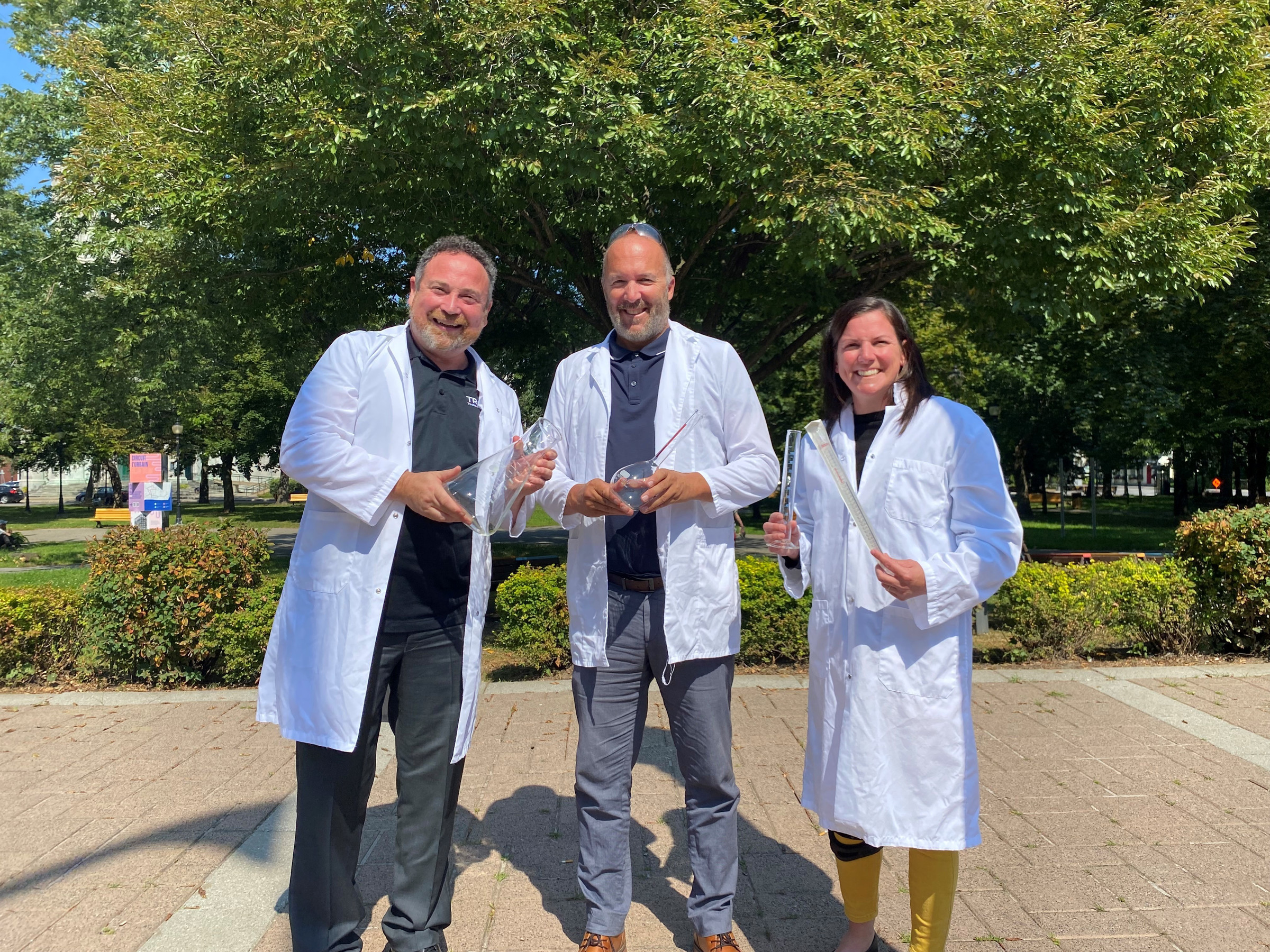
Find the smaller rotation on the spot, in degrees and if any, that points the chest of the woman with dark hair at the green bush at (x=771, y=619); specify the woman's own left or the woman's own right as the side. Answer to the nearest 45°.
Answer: approximately 135° to the woman's own right

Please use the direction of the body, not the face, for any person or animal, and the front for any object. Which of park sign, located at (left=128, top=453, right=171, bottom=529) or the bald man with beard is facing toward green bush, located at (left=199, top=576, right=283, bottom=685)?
the park sign

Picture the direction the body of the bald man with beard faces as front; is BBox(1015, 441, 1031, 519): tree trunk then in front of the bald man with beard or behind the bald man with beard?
behind

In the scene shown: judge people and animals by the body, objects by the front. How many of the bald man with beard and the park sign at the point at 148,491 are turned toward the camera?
2

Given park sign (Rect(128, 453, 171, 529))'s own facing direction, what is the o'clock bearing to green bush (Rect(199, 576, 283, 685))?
The green bush is roughly at 12 o'clock from the park sign.

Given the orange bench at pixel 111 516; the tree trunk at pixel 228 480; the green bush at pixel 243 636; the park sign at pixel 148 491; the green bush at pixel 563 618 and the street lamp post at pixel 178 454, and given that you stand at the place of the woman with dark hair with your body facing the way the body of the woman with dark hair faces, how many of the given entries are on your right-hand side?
6

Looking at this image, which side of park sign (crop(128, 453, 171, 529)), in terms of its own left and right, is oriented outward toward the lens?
front

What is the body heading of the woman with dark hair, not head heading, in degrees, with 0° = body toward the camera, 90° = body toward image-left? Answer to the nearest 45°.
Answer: approximately 45°

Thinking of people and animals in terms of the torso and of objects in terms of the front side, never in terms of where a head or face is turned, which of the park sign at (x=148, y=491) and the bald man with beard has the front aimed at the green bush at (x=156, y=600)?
the park sign

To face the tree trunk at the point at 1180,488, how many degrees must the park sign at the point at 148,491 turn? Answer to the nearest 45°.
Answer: approximately 90° to its left

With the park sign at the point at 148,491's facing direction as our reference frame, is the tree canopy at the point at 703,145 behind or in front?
in front

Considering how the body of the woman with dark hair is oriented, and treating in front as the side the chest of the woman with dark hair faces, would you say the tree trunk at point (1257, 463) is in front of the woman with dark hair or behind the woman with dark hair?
behind

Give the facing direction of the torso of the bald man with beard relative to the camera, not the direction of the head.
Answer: toward the camera

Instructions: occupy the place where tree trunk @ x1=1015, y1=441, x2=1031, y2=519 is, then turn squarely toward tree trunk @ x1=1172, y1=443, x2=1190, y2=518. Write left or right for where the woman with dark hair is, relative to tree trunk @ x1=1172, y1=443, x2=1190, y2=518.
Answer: right

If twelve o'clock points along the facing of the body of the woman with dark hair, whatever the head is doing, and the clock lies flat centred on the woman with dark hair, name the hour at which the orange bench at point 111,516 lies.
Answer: The orange bench is roughly at 3 o'clock from the woman with dark hair.
